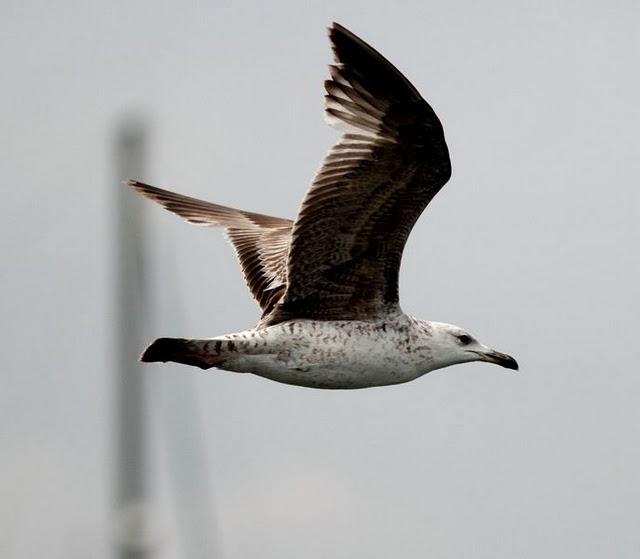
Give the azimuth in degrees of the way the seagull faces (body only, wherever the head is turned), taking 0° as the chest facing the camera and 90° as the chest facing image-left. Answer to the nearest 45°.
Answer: approximately 270°
